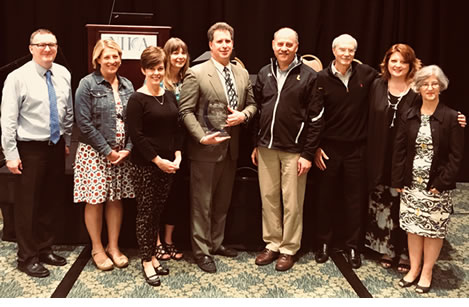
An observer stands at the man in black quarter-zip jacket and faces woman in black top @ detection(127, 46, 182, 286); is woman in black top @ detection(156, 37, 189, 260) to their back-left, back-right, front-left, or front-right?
front-right

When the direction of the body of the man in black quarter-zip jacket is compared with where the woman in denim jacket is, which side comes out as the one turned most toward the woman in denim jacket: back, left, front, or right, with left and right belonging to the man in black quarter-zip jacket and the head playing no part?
right

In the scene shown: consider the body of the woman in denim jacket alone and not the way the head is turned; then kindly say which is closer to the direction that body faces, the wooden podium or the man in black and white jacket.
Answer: the man in black and white jacket

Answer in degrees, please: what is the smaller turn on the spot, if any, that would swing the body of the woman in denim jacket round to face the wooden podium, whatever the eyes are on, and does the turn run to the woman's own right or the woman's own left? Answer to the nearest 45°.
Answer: approximately 135° to the woman's own left

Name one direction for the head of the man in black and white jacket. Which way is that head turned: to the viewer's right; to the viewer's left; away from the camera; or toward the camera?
toward the camera

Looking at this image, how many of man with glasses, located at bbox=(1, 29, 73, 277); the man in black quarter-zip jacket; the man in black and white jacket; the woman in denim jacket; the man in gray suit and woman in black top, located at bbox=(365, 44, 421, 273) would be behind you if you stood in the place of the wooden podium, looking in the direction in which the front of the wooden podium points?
0

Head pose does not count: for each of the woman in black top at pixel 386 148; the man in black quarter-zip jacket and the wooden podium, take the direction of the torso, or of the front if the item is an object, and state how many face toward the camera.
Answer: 3

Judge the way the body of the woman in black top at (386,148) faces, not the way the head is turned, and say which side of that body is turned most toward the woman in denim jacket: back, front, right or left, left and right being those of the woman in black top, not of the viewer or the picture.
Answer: right

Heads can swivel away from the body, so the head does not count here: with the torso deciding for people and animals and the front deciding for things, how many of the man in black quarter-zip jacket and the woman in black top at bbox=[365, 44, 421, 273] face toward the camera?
2

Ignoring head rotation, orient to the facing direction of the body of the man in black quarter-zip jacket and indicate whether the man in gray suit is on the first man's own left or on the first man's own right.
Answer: on the first man's own right

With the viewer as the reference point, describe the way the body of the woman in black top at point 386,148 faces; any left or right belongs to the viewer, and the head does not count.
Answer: facing the viewer

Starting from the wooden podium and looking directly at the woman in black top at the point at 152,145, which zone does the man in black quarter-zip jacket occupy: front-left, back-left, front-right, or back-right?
front-left

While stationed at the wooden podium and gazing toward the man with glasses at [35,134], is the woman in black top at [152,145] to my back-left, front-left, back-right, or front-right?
front-left

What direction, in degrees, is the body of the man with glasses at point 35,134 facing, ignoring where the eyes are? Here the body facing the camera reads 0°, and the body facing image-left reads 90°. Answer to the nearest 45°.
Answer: approximately 315°

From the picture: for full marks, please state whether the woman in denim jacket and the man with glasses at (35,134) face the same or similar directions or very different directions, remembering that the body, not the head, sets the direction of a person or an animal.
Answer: same or similar directions

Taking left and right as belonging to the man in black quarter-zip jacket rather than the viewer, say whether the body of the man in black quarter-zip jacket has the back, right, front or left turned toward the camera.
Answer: front

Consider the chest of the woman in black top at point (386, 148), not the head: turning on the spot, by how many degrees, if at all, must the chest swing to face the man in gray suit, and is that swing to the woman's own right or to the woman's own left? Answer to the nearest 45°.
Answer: approximately 90° to the woman's own right

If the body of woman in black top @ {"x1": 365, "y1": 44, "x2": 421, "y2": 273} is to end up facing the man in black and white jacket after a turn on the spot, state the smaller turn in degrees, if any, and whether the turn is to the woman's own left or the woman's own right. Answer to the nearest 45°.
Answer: approximately 90° to the woman's own right

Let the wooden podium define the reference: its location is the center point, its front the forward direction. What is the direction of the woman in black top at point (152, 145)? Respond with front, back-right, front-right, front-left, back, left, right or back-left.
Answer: front

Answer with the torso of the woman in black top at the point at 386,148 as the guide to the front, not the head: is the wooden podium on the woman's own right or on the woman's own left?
on the woman's own right
